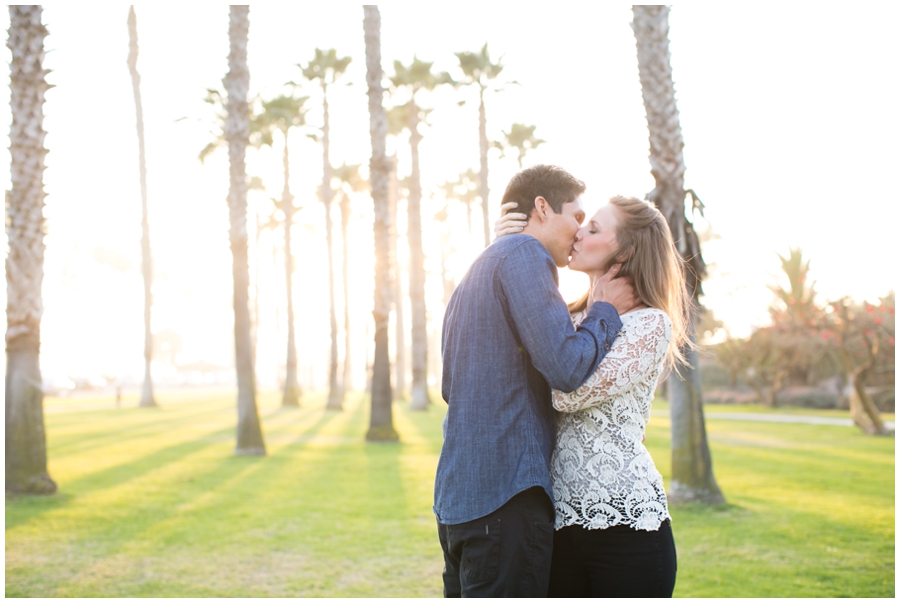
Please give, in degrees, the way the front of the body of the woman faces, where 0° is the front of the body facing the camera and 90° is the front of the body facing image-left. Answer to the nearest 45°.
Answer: approximately 90°

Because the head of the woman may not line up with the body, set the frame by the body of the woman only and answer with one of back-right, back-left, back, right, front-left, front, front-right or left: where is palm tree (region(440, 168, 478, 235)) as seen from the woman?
right

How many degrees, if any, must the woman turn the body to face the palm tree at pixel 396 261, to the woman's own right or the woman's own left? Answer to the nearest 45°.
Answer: approximately 90° to the woman's own right

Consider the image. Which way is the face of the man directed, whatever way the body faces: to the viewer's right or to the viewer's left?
to the viewer's right

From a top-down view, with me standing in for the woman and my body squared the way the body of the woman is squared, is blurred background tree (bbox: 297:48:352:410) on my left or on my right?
on my right

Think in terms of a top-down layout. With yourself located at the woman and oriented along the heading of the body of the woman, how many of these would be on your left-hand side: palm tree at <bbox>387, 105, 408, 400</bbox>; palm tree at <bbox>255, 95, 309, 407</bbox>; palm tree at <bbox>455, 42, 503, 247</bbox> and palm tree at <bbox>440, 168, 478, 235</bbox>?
0

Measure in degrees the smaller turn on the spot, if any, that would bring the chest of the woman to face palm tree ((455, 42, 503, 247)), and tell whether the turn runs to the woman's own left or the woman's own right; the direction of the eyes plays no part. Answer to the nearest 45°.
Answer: approximately 90° to the woman's own right

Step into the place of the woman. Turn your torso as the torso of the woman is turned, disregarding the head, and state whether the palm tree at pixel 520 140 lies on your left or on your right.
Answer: on your right

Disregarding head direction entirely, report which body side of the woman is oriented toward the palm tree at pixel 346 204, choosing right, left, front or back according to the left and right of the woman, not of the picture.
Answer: right

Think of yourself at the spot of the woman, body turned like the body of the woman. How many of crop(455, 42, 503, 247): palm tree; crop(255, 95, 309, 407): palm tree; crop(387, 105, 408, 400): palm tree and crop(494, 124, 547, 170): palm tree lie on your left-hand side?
0

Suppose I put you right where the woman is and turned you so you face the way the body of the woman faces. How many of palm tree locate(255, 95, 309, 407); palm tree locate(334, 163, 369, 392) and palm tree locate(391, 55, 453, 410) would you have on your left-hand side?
0
